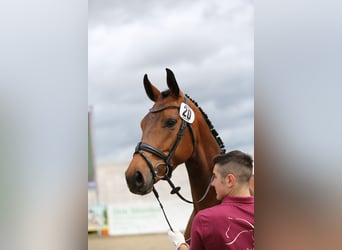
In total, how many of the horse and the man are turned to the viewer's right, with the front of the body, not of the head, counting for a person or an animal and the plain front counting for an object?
0

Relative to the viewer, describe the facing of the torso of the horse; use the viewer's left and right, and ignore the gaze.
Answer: facing the viewer and to the left of the viewer
